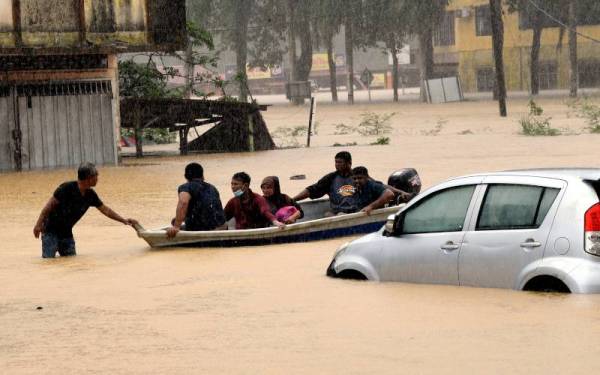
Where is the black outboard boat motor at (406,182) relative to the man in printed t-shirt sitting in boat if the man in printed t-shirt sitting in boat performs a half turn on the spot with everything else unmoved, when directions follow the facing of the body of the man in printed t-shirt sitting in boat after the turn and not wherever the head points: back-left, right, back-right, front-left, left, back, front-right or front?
front-right

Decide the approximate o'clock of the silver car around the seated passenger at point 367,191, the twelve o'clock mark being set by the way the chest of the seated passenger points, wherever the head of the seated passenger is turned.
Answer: The silver car is roughly at 10 o'clock from the seated passenger.

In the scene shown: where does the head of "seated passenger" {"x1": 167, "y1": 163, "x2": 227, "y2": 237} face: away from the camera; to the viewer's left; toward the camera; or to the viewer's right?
away from the camera

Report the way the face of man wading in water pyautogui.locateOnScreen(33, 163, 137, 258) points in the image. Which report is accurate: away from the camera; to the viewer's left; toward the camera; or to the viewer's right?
to the viewer's right

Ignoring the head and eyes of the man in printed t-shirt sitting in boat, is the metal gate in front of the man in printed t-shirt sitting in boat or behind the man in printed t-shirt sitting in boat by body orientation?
behind

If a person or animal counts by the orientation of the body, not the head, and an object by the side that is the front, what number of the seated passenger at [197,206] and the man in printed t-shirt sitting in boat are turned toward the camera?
1
